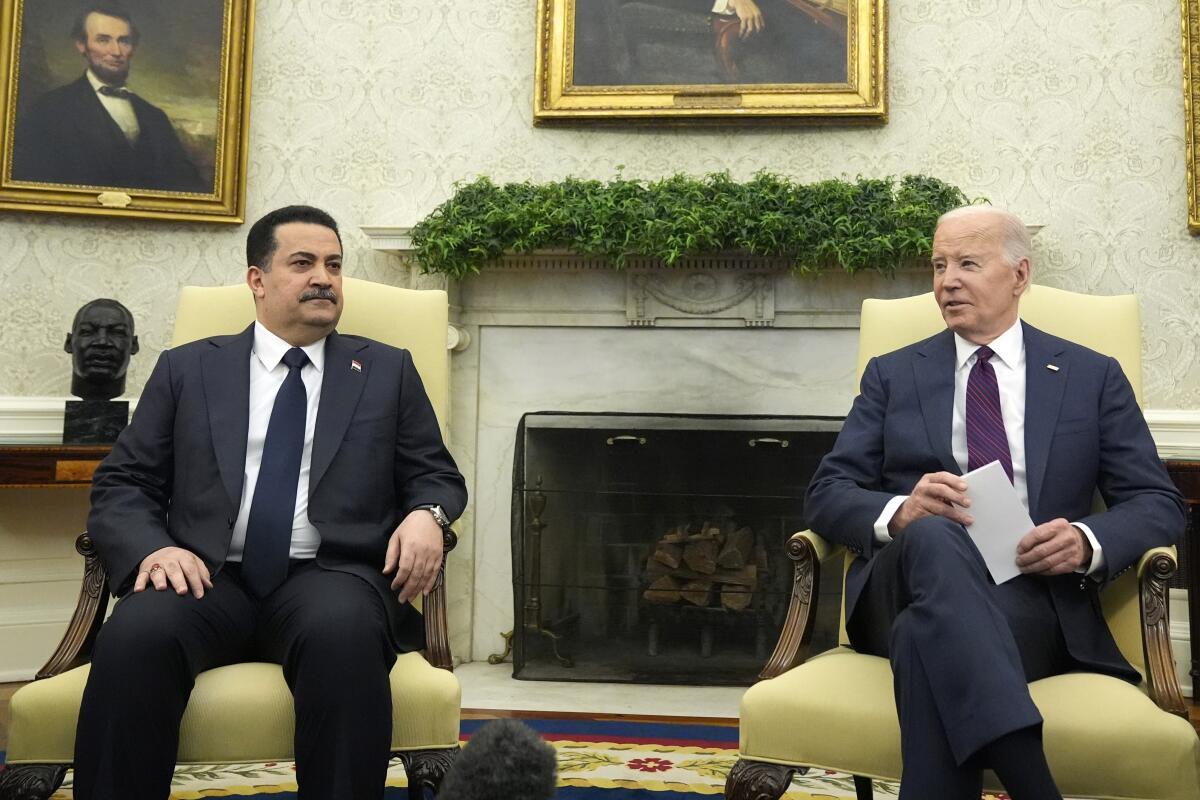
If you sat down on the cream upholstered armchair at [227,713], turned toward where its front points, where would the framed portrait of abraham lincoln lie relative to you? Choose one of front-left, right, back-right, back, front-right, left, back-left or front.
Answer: back

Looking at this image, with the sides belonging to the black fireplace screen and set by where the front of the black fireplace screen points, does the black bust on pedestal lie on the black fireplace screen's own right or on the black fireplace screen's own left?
on the black fireplace screen's own right

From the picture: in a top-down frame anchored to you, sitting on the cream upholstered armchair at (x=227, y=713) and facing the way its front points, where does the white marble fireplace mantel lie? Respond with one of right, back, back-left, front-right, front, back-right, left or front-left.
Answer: back-left

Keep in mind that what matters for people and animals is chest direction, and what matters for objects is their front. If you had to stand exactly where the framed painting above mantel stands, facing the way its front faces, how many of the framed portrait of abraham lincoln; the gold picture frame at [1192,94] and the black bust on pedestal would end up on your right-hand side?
2

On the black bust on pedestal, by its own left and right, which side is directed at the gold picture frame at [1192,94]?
left

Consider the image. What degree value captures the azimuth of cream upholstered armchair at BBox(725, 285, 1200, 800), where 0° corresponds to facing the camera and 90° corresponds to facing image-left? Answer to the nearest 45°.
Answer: approximately 0°

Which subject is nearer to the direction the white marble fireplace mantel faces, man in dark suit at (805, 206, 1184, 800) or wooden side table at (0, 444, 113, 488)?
the man in dark suit

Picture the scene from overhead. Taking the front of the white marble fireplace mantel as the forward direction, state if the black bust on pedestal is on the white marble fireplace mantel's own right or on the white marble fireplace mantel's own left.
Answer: on the white marble fireplace mantel's own right

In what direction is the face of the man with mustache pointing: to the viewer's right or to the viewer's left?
to the viewer's right
